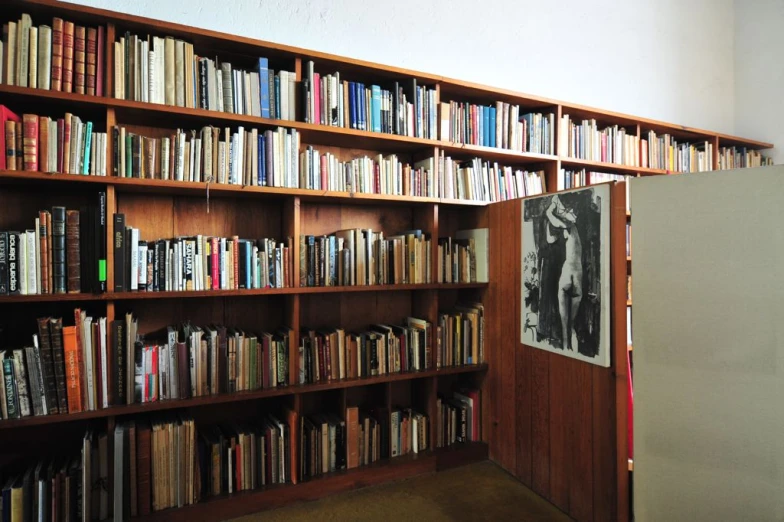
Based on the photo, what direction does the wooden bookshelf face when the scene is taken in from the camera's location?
facing the viewer and to the right of the viewer
